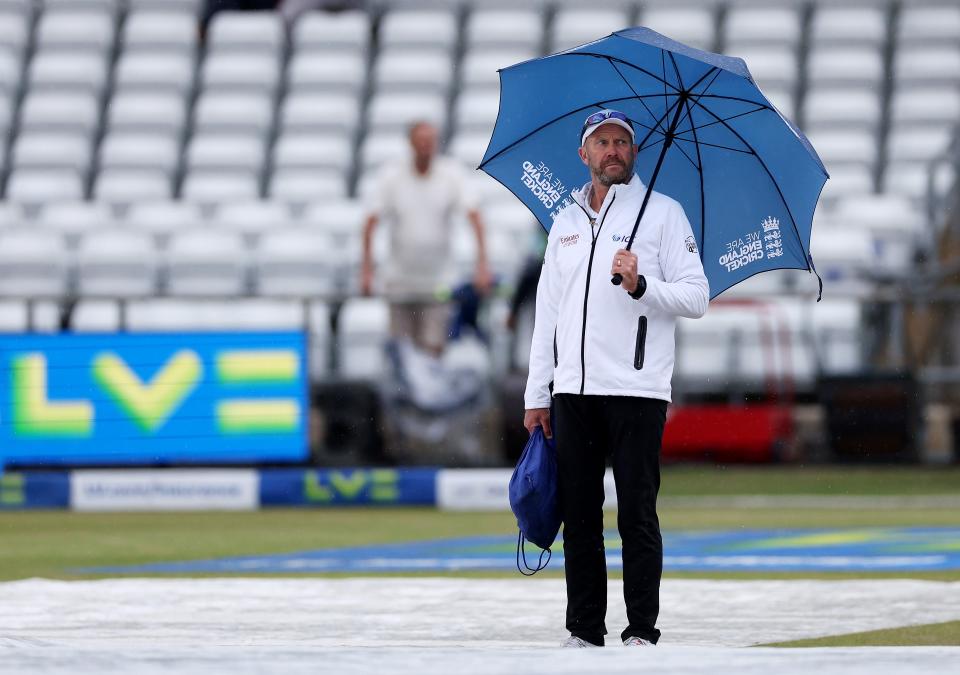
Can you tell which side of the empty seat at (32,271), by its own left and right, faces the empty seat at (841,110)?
left

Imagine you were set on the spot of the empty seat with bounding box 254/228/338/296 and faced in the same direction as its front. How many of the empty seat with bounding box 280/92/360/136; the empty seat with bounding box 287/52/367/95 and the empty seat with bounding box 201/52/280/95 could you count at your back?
3

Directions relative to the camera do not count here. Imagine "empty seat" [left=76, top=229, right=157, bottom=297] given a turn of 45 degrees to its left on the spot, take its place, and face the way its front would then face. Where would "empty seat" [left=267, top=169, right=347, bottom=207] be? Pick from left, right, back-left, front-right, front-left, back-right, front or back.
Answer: left

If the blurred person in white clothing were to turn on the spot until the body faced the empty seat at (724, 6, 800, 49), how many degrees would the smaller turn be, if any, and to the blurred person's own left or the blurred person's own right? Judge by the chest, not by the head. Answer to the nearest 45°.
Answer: approximately 135° to the blurred person's own left

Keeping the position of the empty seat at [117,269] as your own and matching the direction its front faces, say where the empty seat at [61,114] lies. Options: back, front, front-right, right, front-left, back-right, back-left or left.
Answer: back

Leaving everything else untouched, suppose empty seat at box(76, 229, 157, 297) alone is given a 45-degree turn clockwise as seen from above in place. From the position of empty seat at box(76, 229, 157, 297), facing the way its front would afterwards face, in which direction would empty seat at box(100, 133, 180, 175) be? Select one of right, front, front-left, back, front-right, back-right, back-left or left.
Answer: back-right

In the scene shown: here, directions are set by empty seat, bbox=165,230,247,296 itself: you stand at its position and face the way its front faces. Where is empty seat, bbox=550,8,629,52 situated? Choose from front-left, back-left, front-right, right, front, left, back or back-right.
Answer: back-left

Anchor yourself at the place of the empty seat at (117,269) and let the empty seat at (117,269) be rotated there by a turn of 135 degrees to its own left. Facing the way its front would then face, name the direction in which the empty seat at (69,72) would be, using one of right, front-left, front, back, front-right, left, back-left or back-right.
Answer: front-left

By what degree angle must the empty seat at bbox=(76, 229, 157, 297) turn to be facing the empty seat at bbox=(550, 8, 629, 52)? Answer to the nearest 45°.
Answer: approximately 135° to its left
